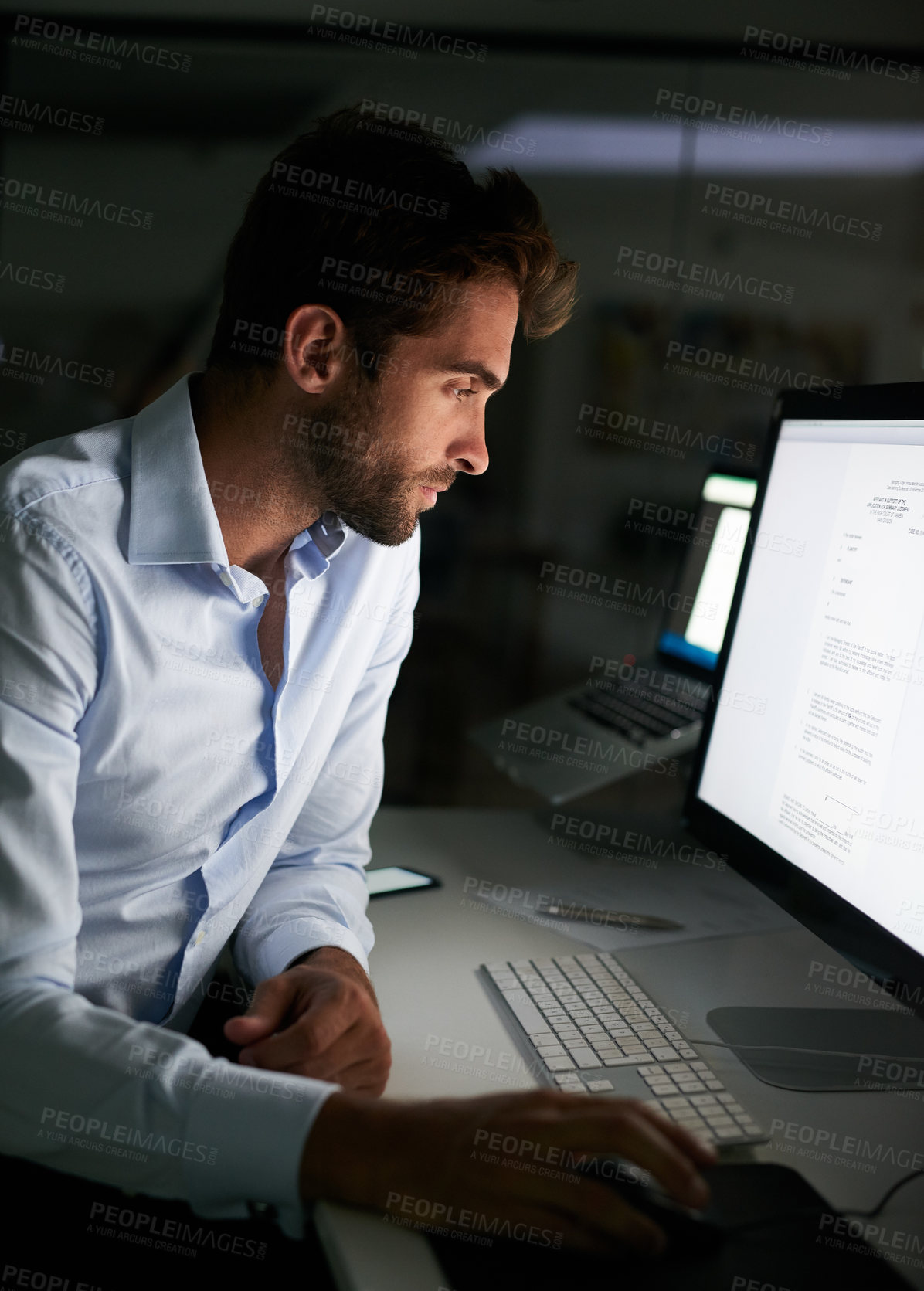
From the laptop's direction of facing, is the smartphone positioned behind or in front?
in front

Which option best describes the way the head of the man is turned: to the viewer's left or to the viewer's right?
to the viewer's right

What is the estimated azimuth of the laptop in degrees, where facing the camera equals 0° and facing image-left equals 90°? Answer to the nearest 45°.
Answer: approximately 45°

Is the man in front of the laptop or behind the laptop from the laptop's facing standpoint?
in front

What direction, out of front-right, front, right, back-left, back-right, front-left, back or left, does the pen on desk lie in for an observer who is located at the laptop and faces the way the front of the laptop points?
front-left

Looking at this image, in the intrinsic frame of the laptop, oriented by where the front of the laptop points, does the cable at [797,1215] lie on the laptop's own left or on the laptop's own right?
on the laptop's own left

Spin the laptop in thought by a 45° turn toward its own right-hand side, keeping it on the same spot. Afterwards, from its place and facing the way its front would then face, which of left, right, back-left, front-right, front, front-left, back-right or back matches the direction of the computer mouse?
left

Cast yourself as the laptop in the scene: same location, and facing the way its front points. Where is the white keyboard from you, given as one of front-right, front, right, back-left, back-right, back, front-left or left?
front-left

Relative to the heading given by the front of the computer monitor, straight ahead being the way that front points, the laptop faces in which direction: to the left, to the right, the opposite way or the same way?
the same way

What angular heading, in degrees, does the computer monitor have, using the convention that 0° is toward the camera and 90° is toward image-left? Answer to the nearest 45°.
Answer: approximately 45°
